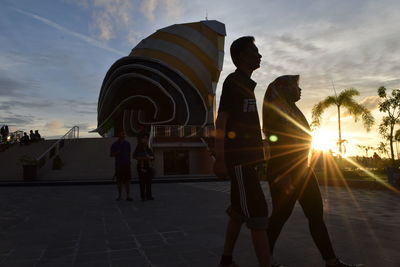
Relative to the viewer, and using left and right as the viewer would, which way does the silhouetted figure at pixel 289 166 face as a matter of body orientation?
facing to the right of the viewer

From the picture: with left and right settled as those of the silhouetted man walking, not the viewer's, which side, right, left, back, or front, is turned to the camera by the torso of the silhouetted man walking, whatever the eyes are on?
right

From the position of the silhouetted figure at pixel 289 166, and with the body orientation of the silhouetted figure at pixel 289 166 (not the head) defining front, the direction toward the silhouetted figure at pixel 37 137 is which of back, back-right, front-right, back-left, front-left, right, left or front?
back-left

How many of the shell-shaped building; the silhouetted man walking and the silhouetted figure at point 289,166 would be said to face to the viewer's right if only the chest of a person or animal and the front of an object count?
2

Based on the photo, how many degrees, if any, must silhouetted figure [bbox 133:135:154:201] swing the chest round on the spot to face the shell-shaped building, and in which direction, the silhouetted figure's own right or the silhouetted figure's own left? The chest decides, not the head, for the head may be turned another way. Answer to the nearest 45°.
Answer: approximately 180°

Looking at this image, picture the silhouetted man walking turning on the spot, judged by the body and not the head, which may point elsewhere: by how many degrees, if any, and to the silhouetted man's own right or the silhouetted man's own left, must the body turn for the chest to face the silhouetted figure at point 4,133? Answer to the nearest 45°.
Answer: approximately 135° to the silhouetted man's own left

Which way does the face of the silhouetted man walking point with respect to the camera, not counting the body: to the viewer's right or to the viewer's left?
to the viewer's right

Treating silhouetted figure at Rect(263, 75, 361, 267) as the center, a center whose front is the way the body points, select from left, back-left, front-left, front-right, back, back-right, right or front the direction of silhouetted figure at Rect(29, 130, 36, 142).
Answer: back-left

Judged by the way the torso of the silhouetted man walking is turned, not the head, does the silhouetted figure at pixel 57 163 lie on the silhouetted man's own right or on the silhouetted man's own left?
on the silhouetted man's own left

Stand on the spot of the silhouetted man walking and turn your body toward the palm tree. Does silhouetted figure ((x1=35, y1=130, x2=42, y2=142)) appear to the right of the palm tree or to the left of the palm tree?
left
